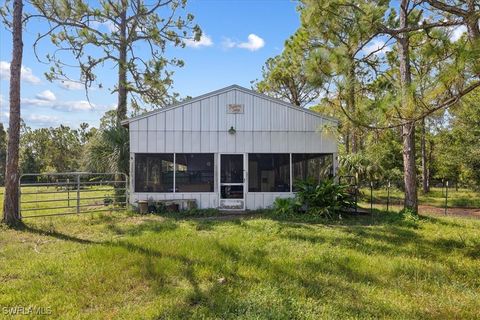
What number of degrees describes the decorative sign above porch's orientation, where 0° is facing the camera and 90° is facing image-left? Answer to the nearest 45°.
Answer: approximately 0°

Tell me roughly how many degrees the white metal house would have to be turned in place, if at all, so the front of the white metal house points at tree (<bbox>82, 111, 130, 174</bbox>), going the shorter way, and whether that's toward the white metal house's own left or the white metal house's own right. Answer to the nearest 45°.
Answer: approximately 90° to the white metal house's own right

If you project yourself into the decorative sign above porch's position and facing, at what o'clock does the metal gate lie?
The metal gate is roughly at 3 o'clock from the decorative sign above porch.

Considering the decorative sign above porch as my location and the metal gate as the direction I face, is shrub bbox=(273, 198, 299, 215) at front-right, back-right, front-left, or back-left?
back-left

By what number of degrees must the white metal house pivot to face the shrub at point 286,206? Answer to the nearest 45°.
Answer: approximately 45° to its left
